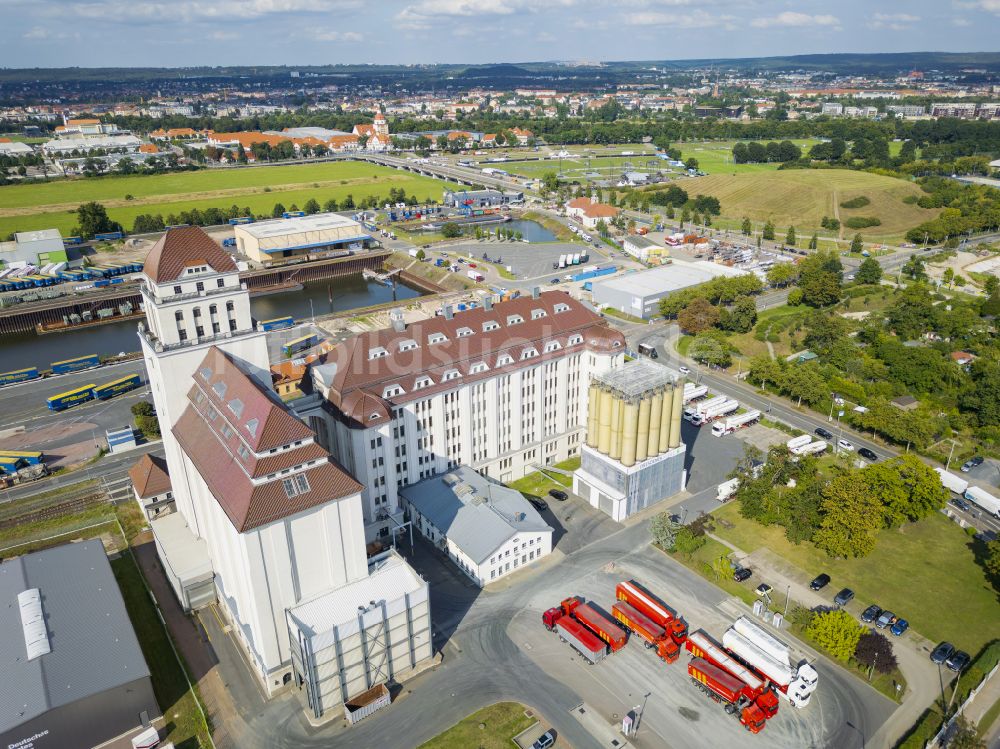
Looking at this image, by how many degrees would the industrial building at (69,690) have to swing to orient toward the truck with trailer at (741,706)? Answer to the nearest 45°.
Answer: approximately 45° to its left

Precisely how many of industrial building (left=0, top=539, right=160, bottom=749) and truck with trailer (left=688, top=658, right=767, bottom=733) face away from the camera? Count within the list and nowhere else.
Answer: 0

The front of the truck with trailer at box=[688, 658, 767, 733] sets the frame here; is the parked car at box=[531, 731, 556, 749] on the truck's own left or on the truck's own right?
on the truck's own right

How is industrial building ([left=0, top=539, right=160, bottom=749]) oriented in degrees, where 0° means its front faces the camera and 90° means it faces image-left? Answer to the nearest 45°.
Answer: approximately 0°

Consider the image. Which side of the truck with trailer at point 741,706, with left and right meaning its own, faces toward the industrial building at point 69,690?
right

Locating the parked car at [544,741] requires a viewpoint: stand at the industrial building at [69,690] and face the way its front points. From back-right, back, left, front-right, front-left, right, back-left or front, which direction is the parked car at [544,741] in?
front-left
